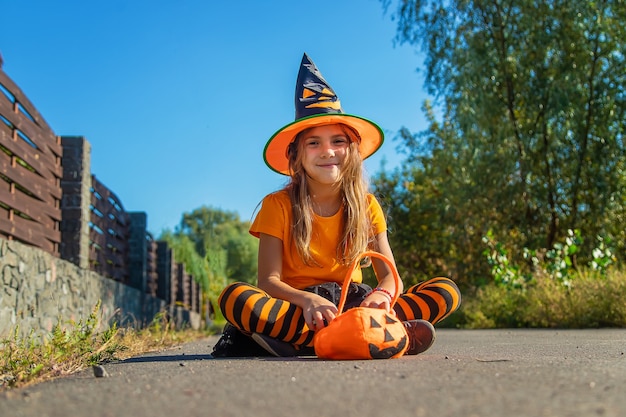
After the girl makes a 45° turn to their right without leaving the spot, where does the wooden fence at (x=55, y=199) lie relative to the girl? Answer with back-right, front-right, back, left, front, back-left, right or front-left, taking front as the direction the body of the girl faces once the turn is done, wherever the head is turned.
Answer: right

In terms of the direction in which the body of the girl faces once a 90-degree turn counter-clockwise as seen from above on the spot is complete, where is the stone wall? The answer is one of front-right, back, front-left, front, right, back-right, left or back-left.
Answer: back-left

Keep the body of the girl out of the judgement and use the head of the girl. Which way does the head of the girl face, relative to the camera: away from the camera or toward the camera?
toward the camera

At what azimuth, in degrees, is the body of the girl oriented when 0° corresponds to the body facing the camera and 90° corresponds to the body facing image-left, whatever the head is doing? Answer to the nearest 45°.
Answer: approximately 0°

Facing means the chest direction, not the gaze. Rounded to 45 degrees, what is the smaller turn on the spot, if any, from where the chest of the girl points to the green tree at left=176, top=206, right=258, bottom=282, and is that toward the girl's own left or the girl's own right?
approximately 180°

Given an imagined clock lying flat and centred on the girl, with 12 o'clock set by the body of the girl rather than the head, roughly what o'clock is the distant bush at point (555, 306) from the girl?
The distant bush is roughly at 7 o'clock from the girl.
